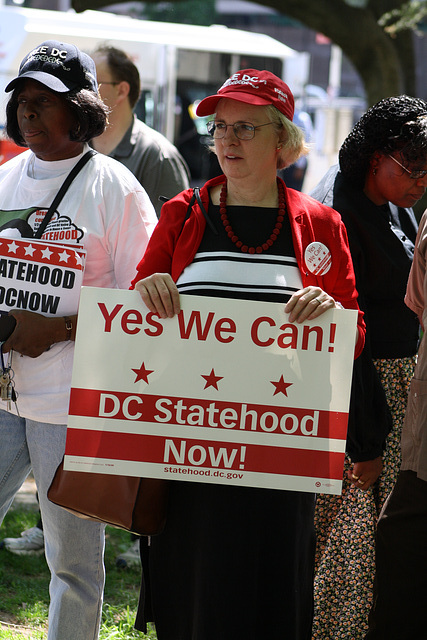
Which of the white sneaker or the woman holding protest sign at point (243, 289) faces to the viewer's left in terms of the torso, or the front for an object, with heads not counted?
the white sneaker

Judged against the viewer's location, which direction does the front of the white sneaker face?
facing to the left of the viewer

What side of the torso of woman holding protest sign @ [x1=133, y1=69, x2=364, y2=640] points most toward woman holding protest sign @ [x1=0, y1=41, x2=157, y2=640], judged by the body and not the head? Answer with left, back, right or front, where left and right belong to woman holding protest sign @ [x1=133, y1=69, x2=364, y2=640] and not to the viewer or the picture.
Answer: right

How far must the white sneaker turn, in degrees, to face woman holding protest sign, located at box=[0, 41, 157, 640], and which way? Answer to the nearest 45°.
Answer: approximately 90° to its left

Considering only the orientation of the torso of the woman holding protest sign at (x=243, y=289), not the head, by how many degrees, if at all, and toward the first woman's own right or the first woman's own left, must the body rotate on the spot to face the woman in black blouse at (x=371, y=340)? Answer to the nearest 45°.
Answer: approximately 135° to the first woman's own left
